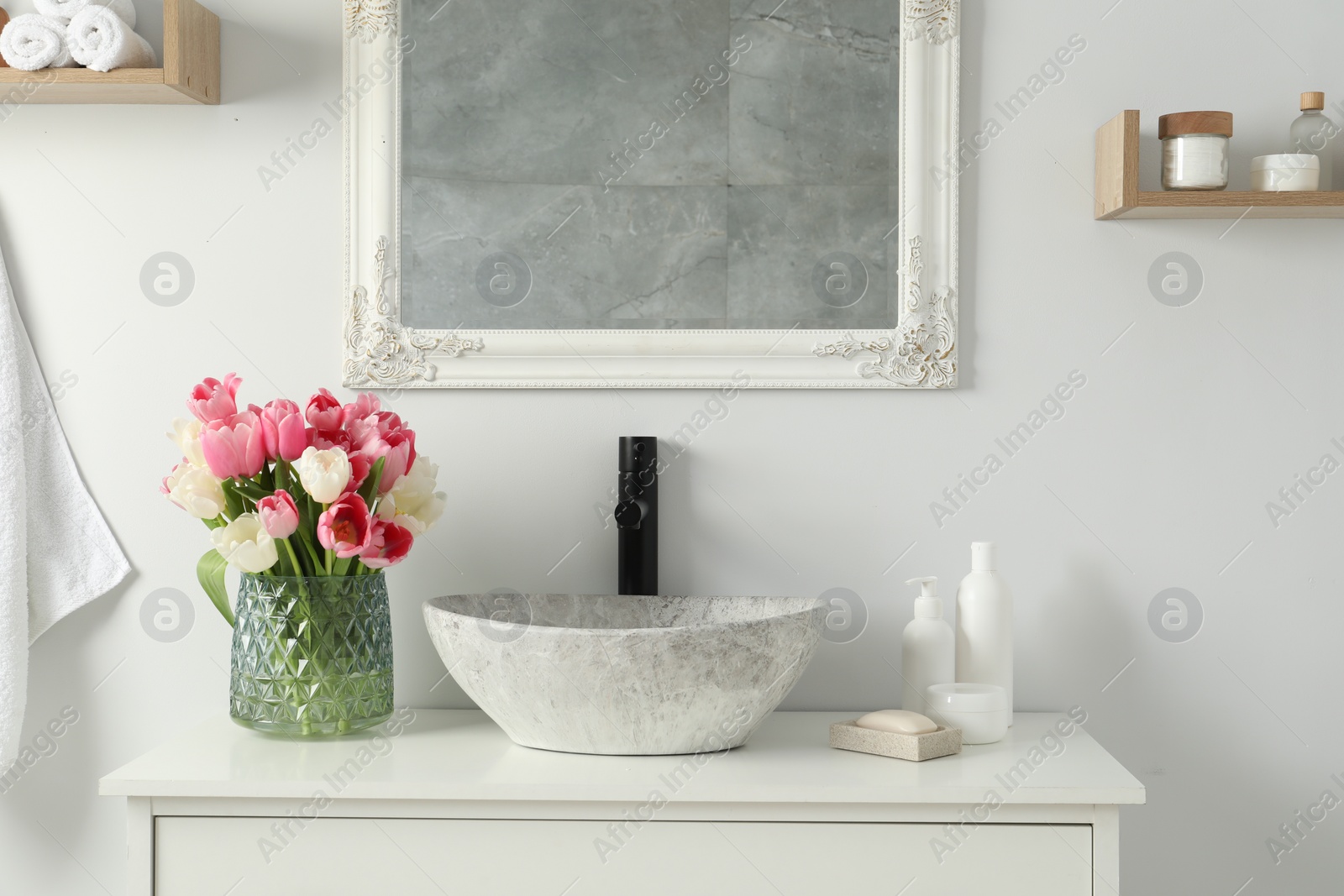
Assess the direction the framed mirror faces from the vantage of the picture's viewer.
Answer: facing the viewer

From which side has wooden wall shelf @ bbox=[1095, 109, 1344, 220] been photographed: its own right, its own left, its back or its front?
front

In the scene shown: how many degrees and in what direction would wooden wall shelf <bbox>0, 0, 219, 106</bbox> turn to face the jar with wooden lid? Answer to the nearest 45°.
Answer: approximately 45° to its left

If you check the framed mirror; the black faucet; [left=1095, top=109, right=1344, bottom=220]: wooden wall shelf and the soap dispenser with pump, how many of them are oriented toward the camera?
3

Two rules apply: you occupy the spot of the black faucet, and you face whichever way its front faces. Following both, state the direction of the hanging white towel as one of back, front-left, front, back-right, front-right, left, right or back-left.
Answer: right

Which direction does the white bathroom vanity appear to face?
toward the camera

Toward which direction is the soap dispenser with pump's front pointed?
to the viewer's left
